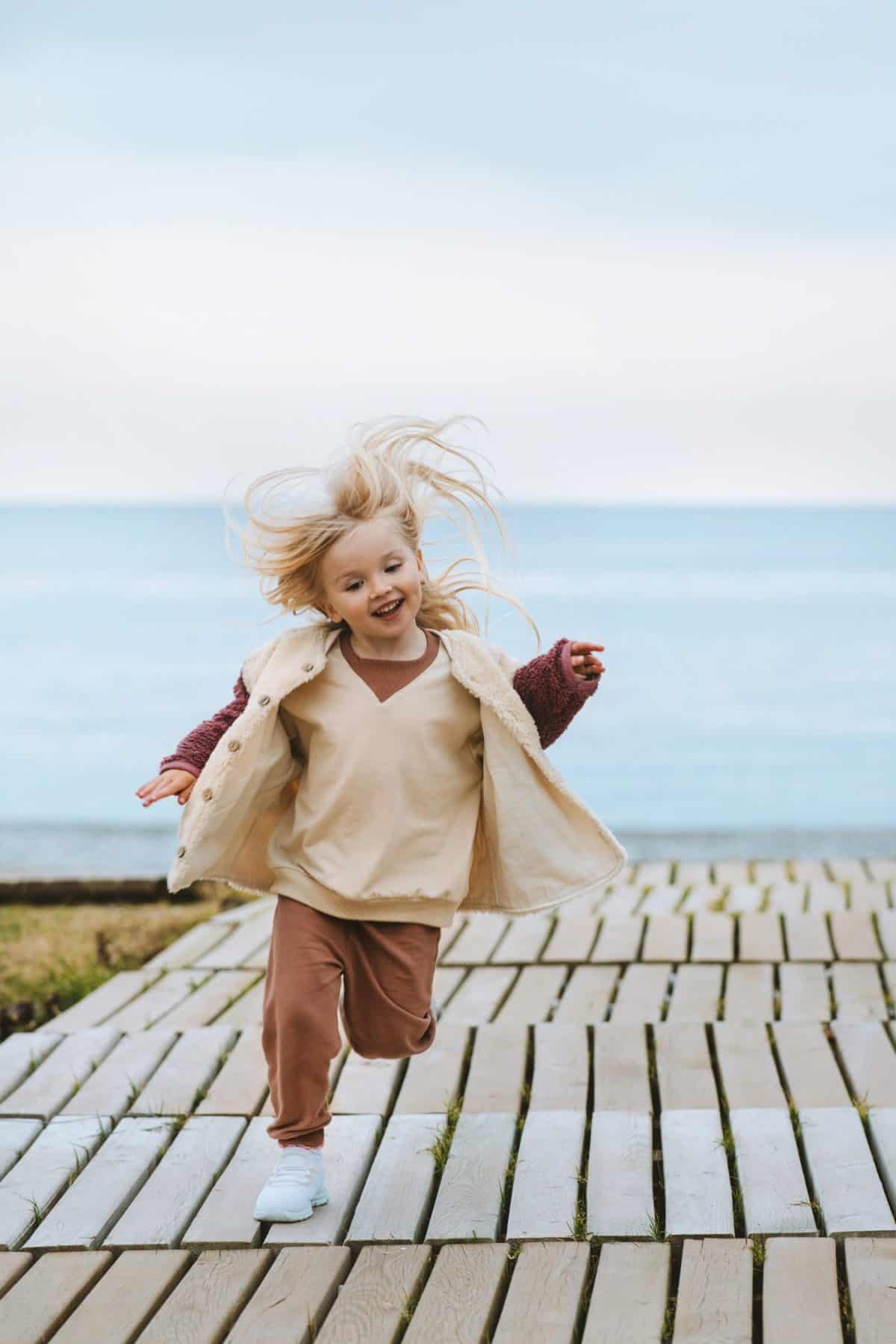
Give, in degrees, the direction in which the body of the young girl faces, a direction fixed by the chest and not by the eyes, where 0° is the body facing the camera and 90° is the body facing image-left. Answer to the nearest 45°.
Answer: approximately 0°

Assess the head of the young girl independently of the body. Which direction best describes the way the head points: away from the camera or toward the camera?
toward the camera
